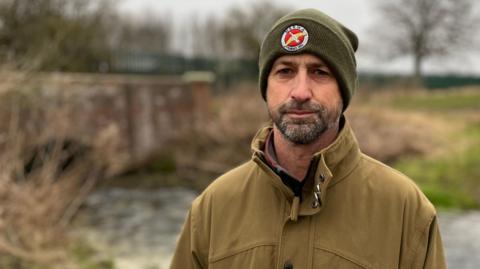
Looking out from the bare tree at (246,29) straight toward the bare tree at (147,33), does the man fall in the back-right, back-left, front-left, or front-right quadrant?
back-left

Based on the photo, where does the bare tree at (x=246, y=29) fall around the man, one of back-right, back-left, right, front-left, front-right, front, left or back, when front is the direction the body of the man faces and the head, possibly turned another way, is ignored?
back

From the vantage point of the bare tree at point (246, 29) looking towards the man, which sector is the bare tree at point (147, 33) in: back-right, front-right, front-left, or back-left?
back-right

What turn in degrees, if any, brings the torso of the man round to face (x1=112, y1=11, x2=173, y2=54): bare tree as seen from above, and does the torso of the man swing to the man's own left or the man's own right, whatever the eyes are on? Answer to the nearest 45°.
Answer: approximately 180°

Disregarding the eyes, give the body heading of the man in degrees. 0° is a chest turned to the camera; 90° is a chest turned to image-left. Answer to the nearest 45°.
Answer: approximately 0°
